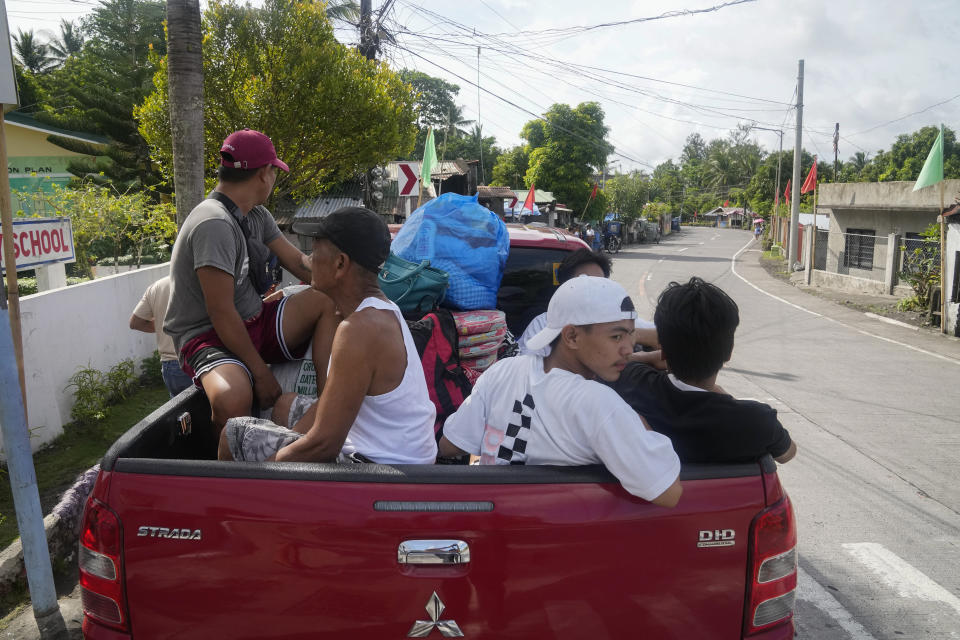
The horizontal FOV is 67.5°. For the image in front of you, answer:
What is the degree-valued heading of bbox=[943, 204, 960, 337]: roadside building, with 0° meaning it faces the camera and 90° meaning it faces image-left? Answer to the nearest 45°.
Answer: approximately 45°

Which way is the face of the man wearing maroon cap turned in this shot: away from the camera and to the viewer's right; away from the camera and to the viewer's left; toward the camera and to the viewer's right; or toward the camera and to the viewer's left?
away from the camera and to the viewer's right

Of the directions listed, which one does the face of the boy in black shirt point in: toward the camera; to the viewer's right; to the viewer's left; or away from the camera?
away from the camera

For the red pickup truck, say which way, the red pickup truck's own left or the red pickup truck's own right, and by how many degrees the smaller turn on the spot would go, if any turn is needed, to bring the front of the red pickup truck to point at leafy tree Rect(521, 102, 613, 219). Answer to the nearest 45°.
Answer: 0° — it already faces it

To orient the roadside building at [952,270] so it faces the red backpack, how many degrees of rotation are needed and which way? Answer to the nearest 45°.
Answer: approximately 45° to its left

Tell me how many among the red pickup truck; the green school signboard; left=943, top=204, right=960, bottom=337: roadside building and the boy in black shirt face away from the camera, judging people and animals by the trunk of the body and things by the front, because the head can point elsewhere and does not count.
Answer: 2

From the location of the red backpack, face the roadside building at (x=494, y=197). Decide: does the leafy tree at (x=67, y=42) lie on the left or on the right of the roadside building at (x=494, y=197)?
left

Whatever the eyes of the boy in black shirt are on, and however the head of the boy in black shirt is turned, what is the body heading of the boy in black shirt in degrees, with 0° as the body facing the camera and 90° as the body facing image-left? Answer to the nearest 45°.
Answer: approximately 180°

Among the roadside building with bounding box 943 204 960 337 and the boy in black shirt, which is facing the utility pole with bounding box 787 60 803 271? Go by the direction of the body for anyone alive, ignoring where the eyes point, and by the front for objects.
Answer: the boy in black shirt

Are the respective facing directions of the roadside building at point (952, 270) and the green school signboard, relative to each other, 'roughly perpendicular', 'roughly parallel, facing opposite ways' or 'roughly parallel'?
roughly perpendicular

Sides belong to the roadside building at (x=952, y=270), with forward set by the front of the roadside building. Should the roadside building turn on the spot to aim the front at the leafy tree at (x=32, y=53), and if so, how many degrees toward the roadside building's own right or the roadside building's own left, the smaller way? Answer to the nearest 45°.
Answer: approximately 45° to the roadside building's own right

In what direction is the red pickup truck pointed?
away from the camera

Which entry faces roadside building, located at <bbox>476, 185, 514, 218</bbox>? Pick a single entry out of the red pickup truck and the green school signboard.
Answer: the red pickup truck
